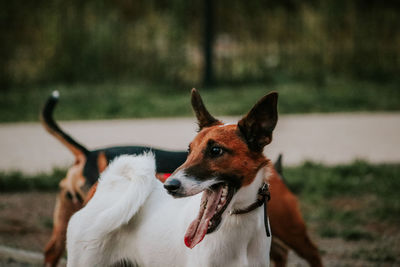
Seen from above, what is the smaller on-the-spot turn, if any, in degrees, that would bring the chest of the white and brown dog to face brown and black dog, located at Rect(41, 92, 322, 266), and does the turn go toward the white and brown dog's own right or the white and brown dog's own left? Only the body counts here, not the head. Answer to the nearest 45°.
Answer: approximately 135° to the white and brown dog's own left

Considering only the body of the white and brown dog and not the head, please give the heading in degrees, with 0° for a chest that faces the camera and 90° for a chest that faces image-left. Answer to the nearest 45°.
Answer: approximately 315°

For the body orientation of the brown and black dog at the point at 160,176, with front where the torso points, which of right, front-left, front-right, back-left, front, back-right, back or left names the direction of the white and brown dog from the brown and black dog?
right

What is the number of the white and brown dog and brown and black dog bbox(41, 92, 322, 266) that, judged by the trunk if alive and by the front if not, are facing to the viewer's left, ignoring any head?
0

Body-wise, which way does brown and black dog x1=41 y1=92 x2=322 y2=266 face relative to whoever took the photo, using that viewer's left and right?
facing to the right of the viewer
